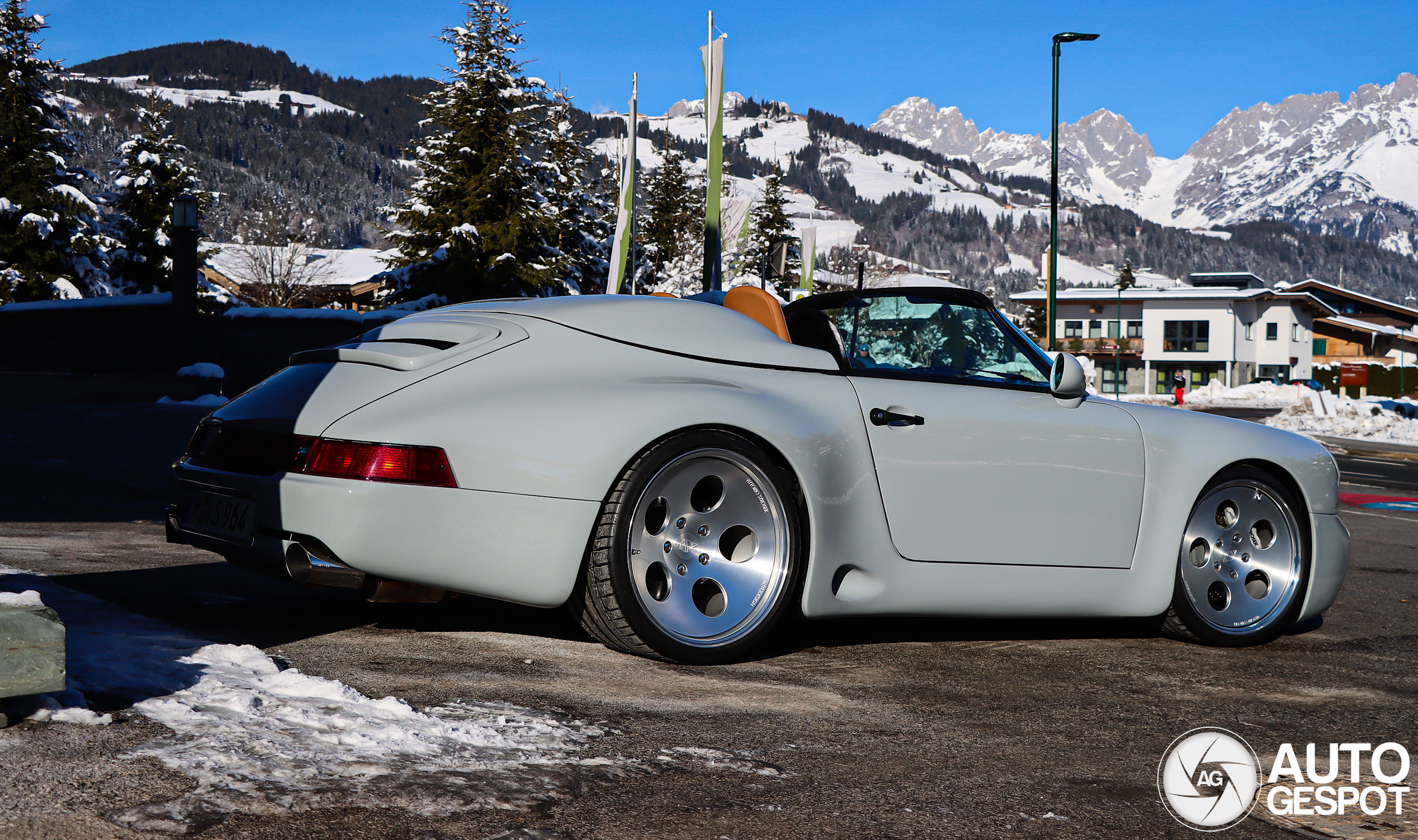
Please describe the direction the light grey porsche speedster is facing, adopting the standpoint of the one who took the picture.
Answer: facing away from the viewer and to the right of the viewer

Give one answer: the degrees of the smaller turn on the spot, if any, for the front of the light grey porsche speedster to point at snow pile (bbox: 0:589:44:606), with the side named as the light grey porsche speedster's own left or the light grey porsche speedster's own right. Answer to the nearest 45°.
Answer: approximately 180°

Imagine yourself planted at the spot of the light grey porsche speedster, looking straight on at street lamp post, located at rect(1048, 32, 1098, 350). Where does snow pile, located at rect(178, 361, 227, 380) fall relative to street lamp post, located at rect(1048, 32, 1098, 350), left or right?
left

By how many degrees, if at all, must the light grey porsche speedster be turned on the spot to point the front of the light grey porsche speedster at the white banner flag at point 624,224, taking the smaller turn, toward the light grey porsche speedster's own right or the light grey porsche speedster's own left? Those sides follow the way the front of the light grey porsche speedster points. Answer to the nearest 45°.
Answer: approximately 45° to the light grey porsche speedster's own left

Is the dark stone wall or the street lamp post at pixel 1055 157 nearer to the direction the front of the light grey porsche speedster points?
the street lamp post

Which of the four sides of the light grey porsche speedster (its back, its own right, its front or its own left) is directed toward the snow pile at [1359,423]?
front

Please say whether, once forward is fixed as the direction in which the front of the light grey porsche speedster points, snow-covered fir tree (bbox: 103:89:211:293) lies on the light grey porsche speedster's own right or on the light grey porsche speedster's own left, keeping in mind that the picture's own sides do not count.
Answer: on the light grey porsche speedster's own left

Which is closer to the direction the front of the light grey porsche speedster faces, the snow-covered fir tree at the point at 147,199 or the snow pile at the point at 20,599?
the snow-covered fir tree
